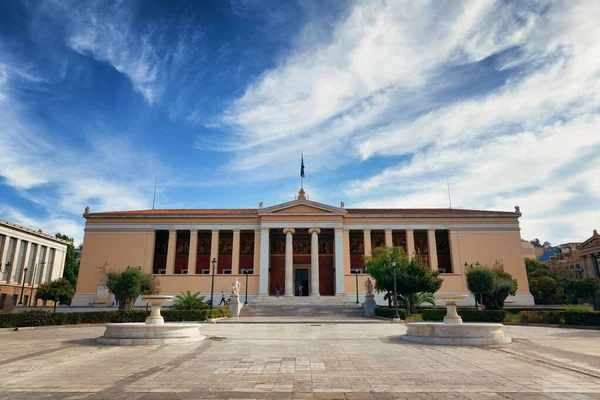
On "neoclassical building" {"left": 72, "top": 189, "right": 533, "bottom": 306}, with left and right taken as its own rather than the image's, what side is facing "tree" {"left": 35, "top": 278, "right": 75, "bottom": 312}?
right

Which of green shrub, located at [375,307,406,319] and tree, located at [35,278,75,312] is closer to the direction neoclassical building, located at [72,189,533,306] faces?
the green shrub

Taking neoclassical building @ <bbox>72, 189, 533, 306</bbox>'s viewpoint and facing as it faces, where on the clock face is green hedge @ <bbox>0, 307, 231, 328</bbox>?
The green hedge is roughly at 1 o'clock from the neoclassical building.

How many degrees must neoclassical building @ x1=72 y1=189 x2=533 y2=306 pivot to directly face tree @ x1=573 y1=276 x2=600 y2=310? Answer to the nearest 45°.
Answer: approximately 90° to its left

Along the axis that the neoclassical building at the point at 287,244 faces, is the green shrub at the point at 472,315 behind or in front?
in front

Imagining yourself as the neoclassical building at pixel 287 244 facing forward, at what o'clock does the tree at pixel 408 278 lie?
The tree is roughly at 11 o'clock from the neoclassical building.

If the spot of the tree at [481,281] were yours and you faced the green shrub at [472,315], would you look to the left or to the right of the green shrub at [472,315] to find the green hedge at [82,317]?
right

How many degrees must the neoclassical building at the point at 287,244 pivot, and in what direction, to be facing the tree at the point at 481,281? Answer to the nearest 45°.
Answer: approximately 45° to its left

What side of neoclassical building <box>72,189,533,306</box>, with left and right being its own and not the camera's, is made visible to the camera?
front

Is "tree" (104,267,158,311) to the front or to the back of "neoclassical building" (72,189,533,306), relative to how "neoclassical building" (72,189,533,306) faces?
to the front

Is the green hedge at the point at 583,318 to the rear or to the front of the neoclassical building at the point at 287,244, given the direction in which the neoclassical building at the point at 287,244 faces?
to the front

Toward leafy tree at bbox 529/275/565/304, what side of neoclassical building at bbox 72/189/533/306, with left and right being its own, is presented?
left

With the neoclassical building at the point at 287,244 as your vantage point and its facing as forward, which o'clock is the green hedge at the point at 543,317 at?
The green hedge is roughly at 11 o'clock from the neoclassical building.

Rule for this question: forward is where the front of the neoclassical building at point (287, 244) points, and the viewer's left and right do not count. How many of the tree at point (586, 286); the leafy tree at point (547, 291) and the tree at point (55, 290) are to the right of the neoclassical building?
1

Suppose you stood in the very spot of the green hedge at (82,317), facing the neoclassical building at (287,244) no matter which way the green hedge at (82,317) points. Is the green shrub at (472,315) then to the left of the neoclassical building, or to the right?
right
